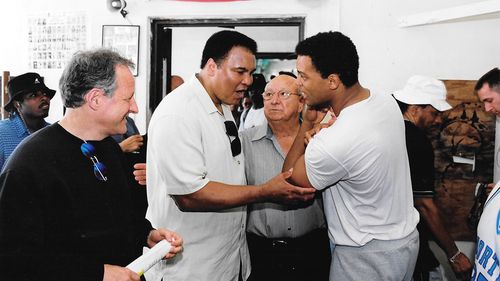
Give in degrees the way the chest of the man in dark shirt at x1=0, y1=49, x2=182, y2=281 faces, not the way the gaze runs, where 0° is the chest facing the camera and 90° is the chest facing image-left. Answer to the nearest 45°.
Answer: approximately 315°

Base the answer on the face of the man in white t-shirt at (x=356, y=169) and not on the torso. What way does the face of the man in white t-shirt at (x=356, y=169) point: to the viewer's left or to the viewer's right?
to the viewer's left

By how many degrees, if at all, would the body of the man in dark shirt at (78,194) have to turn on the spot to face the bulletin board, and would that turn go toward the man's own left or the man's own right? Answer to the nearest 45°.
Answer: approximately 135° to the man's own left

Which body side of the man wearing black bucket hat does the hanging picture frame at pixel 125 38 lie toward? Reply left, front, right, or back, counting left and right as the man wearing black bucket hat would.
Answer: left

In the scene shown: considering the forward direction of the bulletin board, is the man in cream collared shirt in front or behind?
in front

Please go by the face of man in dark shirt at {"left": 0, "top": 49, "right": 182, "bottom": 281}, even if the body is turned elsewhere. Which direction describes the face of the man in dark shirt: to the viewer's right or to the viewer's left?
to the viewer's right

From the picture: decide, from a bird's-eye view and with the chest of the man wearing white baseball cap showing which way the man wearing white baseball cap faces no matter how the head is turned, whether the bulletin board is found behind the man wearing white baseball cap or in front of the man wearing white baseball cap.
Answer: behind

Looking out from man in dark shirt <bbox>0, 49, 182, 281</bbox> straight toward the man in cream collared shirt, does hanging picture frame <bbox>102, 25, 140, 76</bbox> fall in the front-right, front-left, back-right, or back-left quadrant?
front-left

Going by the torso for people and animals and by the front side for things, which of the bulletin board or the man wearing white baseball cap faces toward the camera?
the bulletin board

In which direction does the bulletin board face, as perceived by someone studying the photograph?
facing the viewer

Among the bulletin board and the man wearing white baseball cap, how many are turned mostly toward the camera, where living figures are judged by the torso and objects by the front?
1

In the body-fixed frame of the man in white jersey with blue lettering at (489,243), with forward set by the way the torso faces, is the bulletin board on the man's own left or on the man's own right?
on the man's own right
